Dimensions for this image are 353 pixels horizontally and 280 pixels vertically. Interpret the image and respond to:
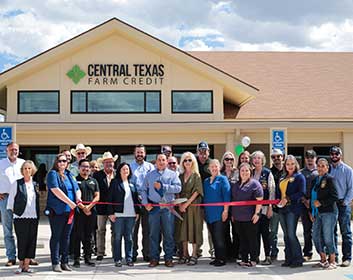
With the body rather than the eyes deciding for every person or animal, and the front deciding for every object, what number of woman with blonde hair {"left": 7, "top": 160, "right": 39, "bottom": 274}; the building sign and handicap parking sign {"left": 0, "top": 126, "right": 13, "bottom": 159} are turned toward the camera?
3

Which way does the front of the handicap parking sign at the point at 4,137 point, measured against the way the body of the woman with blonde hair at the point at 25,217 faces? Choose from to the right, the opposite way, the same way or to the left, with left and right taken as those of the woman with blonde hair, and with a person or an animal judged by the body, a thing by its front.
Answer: the same way

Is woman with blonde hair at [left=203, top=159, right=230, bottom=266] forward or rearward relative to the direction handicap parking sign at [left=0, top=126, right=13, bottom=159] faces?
forward

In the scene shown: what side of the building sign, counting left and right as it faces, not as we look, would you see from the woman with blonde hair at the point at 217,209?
front

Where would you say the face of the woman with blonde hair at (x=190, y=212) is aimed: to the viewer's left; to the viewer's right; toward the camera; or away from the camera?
toward the camera

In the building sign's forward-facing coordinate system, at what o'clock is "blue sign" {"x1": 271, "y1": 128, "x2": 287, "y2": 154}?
The blue sign is roughly at 10 o'clock from the building sign.

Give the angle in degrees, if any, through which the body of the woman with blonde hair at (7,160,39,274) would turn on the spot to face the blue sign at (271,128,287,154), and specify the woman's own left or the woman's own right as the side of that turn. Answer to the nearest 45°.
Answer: approximately 135° to the woman's own left

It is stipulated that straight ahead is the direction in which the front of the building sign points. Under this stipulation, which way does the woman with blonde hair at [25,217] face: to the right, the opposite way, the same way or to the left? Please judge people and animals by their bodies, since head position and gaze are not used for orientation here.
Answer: the same way

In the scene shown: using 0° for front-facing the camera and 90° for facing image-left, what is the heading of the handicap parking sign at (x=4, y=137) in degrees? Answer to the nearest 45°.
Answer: approximately 0°

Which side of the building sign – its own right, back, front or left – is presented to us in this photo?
front

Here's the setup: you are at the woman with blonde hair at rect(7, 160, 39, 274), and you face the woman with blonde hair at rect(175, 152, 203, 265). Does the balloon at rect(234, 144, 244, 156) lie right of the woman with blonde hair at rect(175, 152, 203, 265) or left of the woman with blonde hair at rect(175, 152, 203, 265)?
left

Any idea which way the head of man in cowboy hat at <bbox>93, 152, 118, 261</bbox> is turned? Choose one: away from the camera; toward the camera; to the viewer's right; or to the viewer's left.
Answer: toward the camera

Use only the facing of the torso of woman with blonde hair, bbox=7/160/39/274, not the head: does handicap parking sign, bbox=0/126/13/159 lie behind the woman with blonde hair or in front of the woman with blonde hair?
behind

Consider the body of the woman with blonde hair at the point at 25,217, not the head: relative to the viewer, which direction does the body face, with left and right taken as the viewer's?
facing the viewer

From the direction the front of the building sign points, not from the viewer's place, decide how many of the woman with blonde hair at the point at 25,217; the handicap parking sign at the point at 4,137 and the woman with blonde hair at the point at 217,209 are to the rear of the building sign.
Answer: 0

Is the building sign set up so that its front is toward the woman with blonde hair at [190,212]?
yes

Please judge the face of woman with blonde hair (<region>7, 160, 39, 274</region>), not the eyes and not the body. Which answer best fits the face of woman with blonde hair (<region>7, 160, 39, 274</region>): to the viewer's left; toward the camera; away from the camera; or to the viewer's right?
toward the camera

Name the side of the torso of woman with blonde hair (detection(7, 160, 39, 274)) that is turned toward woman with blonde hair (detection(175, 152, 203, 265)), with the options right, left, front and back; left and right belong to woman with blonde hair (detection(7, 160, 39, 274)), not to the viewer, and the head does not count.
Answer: left

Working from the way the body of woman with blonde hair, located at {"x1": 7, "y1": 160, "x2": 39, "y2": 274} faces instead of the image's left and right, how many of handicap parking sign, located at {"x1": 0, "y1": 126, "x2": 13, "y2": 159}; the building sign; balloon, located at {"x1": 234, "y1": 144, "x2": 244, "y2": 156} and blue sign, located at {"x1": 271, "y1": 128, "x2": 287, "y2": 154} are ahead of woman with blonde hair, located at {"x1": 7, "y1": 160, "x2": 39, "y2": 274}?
0

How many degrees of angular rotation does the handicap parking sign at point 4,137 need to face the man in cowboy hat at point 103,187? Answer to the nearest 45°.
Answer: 0° — it already faces them

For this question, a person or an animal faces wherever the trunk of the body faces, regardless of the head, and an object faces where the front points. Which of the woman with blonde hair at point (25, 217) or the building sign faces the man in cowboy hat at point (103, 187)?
the building sign
